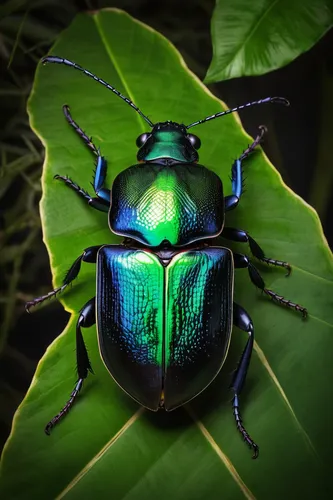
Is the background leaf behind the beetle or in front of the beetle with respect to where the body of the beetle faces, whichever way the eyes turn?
in front

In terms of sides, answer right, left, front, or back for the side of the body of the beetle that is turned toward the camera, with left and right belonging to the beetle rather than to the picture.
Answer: back
